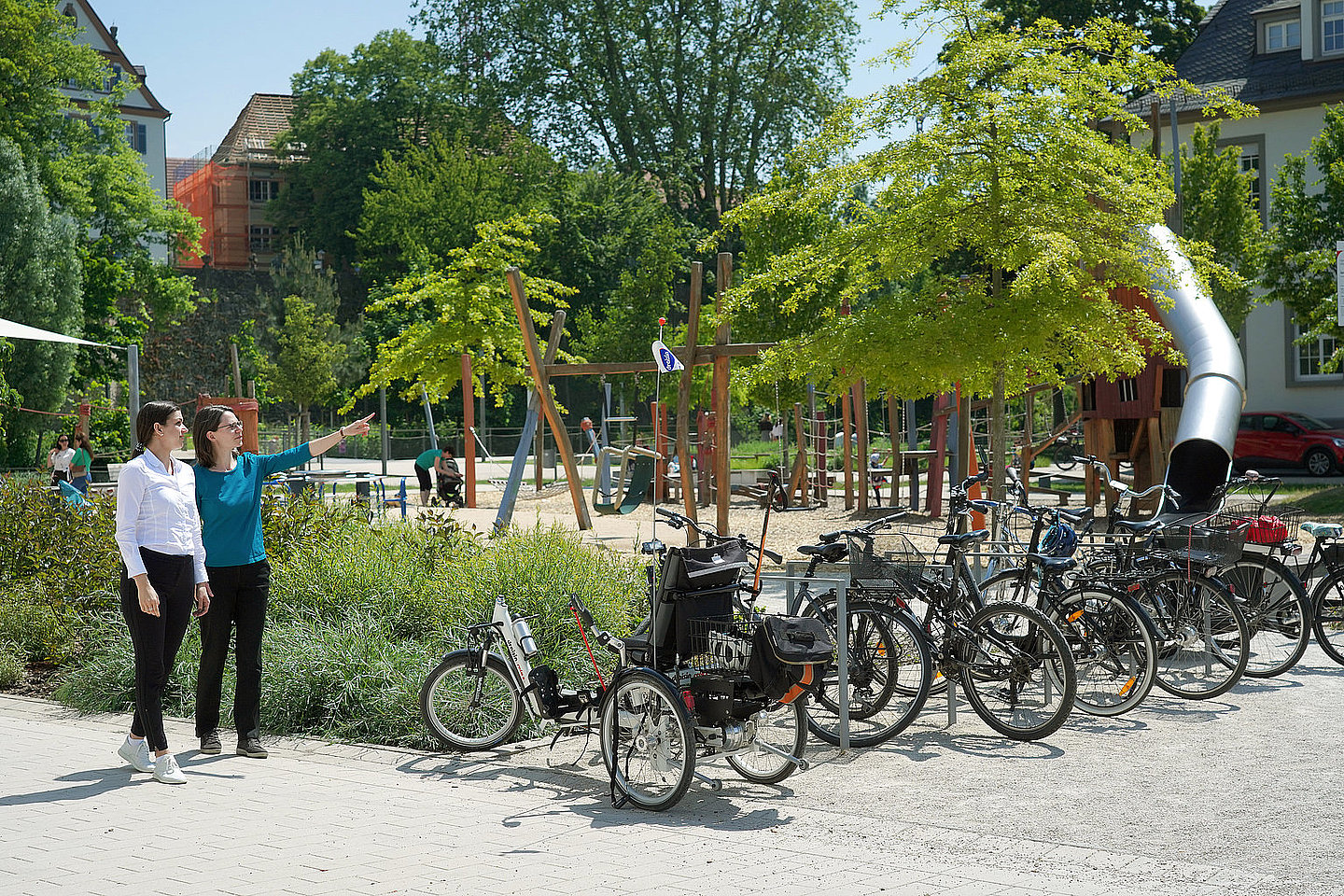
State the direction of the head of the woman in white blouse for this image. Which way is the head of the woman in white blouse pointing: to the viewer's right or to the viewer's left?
to the viewer's right

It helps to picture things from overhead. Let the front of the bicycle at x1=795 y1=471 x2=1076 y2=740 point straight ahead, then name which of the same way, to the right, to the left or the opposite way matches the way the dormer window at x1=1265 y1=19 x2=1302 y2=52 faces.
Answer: to the left

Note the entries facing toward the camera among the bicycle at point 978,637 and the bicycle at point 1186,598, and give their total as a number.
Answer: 0

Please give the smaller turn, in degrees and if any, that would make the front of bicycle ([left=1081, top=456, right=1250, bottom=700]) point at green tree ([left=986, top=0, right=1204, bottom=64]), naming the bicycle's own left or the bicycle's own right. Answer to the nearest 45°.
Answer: approximately 45° to the bicycle's own right

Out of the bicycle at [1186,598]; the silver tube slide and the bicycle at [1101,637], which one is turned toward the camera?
the silver tube slide

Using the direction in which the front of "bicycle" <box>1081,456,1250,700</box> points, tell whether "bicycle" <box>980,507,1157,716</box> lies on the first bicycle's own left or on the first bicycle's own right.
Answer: on the first bicycle's own left

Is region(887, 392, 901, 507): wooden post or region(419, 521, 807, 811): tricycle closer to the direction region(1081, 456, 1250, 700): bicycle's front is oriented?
the wooden post

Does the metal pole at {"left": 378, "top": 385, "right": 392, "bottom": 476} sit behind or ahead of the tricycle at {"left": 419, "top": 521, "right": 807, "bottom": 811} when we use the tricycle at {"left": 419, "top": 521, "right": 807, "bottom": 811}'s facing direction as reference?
ahead

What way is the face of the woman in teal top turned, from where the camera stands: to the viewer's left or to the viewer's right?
to the viewer's right

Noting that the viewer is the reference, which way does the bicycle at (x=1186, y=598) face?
facing away from the viewer and to the left of the viewer

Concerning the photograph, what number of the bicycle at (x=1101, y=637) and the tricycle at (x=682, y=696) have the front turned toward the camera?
0

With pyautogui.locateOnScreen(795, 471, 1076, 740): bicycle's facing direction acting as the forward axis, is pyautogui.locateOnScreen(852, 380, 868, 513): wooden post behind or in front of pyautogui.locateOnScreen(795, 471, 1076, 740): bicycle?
in front

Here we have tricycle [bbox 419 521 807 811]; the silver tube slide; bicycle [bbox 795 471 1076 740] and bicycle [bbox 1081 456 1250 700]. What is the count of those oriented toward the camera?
1
